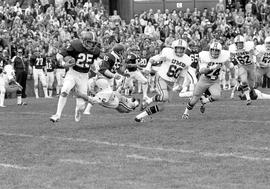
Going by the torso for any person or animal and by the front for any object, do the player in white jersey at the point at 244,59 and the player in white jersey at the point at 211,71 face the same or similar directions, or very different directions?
same or similar directions

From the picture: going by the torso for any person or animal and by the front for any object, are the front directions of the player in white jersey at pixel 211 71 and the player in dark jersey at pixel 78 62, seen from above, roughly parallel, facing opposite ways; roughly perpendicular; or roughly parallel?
roughly parallel

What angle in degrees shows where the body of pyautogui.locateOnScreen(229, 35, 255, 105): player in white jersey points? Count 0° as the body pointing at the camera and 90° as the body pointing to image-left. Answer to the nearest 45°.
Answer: approximately 0°

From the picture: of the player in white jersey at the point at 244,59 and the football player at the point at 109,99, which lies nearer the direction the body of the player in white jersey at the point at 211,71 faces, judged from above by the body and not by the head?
the football player

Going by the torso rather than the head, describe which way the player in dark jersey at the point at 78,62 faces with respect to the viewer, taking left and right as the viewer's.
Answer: facing the viewer

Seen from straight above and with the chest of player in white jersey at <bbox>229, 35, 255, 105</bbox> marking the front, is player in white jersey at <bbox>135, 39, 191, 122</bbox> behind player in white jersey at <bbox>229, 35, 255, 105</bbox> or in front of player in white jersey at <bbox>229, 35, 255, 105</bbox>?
in front

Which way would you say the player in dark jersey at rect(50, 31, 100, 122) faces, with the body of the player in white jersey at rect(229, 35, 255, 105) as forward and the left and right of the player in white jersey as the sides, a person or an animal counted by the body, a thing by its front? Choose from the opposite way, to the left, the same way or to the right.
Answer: the same way

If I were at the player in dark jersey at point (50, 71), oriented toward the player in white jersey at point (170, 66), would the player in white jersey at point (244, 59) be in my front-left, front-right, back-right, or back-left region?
front-left
